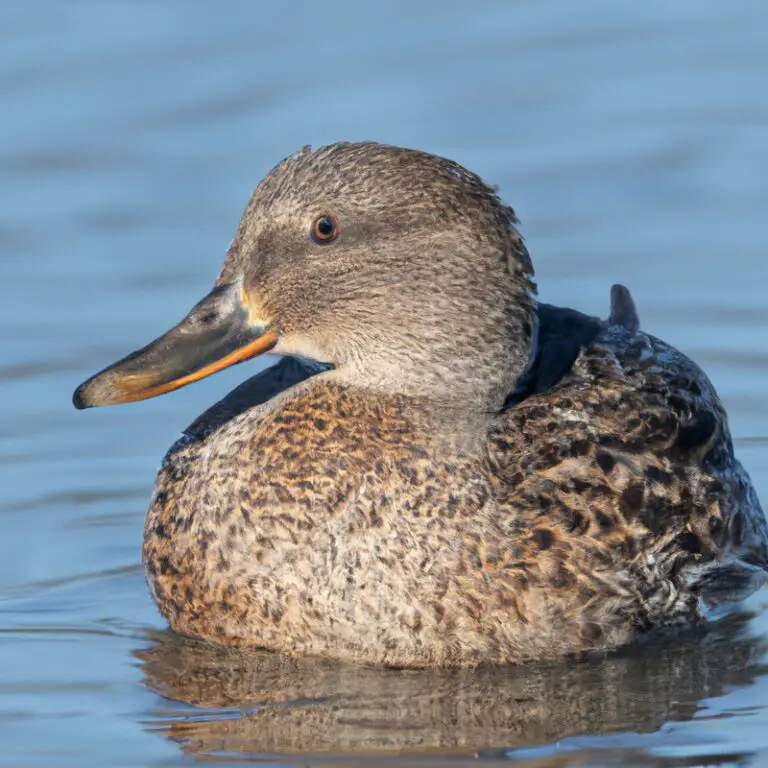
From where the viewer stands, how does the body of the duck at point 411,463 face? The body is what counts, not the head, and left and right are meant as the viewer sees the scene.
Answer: facing the viewer and to the left of the viewer
